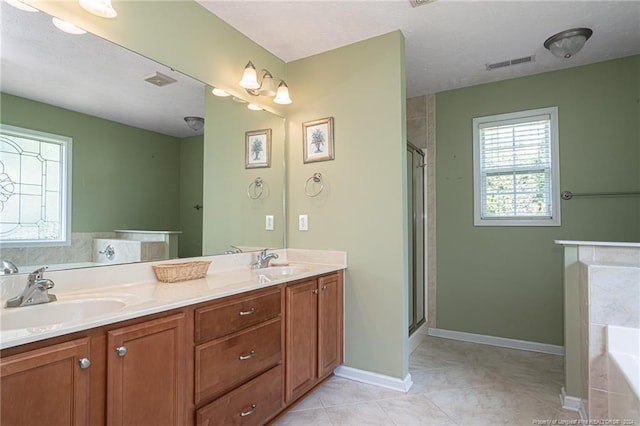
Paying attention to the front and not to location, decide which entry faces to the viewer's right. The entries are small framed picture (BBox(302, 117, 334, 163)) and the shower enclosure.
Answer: the shower enclosure

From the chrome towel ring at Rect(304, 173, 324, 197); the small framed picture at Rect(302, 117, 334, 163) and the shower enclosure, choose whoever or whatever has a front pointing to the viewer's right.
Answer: the shower enclosure

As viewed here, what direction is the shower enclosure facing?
to the viewer's right

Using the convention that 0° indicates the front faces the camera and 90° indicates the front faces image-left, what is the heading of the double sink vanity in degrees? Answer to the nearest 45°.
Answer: approximately 315°

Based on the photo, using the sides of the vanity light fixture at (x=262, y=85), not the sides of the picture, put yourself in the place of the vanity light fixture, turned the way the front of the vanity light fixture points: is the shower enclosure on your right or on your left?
on your left

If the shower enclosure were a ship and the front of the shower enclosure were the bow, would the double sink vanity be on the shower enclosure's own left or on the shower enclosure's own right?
on the shower enclosure's own right

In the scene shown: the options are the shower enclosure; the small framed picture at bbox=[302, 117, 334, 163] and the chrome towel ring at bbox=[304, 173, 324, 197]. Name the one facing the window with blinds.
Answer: the shower enclosure
